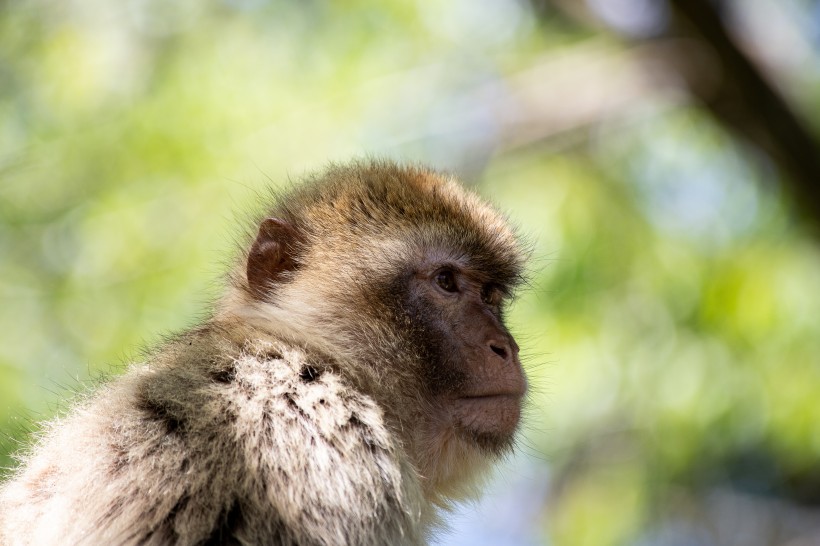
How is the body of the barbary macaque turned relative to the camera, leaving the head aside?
to the viewer's right
